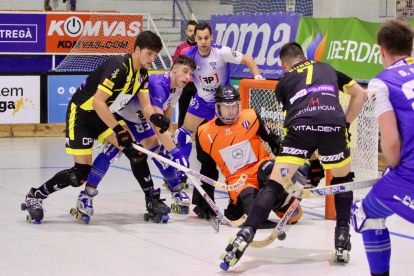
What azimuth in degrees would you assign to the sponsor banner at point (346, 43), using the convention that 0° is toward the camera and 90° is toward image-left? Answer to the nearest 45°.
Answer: approximately 0°

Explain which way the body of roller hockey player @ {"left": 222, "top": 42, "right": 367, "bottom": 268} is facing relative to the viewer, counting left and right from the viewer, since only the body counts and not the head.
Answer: facing away from the viewer

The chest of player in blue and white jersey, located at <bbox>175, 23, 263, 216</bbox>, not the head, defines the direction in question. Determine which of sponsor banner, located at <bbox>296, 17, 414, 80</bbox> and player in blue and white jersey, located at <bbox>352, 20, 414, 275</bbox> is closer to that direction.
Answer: the player in blue and white jersey

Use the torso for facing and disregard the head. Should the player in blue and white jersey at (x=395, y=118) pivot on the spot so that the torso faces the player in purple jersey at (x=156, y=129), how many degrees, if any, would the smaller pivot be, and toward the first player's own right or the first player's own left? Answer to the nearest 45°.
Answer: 0° — they already face them

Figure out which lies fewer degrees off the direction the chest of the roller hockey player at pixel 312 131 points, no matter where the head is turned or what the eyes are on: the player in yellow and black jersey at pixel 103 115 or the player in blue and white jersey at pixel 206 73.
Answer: the player in blue and white jersey

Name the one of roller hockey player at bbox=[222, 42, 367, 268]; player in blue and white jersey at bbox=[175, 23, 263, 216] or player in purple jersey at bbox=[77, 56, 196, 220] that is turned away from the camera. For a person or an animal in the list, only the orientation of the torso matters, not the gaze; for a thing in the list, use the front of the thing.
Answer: the roller hockey player

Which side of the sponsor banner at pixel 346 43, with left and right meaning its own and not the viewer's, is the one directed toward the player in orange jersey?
front

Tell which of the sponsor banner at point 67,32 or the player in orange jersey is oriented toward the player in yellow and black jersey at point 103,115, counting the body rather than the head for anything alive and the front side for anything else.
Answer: the sponsor banner

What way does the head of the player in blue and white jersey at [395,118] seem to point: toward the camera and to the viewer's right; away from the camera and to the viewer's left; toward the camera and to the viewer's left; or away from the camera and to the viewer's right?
away from the camera and to the viewer's left

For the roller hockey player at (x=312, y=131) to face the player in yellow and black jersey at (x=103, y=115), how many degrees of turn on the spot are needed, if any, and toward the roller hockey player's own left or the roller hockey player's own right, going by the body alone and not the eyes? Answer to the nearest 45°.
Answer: approximately 45° to the roller hockey player's own left

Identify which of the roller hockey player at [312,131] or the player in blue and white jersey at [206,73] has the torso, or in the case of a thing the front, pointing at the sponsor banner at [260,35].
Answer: the roller hockey player
